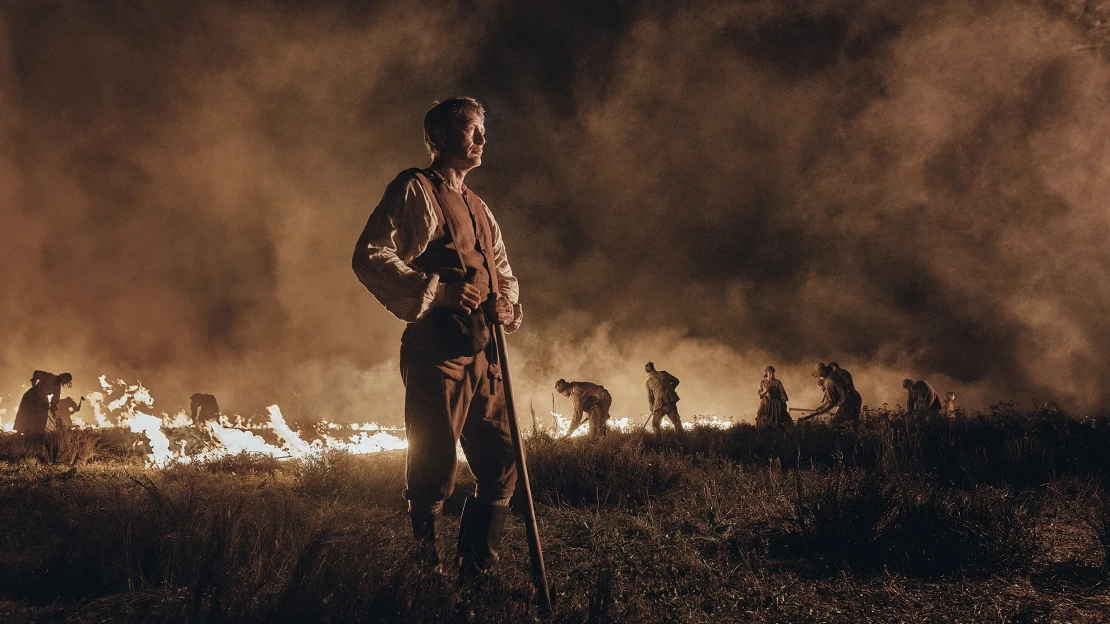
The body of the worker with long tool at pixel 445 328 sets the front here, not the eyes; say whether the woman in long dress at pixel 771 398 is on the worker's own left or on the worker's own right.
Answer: on the worker's own left

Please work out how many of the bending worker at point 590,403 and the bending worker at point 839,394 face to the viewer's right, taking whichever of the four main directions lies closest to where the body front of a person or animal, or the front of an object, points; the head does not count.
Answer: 0

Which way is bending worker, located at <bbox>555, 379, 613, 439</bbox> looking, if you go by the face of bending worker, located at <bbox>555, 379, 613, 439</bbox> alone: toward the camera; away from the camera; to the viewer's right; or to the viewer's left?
to the viewer's left

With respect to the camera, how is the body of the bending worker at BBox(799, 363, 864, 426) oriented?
to the viewer's left

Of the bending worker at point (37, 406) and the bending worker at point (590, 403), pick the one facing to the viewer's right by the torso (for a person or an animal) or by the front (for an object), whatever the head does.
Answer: the bending worker at point (37, 406)

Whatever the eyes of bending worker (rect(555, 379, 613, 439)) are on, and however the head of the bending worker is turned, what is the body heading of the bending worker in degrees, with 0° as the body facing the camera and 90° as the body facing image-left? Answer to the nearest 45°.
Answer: approximately 90°

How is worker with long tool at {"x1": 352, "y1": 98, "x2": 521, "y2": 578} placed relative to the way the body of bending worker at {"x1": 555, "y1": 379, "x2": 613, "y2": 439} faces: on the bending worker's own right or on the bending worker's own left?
on the bending worker's own left

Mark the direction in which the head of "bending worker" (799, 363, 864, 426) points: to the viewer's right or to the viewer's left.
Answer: to the viewer's left

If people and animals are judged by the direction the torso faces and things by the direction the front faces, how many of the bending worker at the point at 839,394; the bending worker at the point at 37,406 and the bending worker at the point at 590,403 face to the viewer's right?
1

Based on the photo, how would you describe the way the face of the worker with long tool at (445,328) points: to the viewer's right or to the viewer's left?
to the viewer's right

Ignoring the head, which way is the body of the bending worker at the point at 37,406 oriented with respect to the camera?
to the viewer's right

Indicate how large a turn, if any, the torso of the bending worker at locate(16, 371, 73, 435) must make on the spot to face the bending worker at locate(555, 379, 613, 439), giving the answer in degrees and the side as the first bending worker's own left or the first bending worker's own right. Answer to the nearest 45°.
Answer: approximately 45° to the first bending worker's own right

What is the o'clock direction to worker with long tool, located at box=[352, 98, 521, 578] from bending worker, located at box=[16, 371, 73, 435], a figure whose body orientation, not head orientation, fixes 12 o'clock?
The worker with long tool is roughly at 3 o'clock from the bending worker.
